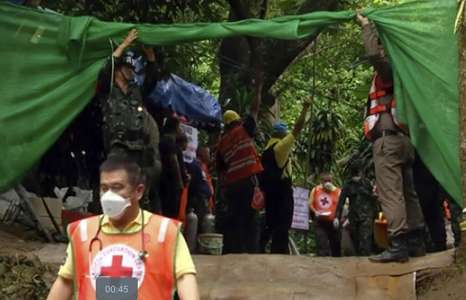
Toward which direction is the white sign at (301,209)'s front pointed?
toward the camera

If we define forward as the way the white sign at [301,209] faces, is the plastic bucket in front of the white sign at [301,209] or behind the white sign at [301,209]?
in front

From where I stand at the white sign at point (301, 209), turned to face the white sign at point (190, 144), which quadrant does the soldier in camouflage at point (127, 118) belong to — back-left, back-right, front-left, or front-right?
front-left

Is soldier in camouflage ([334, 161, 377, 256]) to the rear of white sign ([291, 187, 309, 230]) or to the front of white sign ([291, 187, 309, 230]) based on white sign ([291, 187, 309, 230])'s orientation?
to the front
